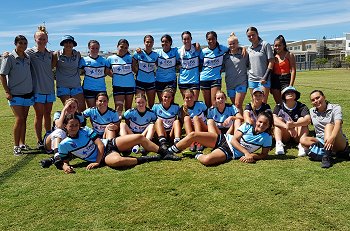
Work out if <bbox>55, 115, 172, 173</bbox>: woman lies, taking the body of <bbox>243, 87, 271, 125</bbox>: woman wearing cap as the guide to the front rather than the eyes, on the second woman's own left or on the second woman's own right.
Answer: on the second woman's own right

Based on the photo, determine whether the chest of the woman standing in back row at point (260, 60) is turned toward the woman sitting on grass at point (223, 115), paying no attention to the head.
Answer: yes

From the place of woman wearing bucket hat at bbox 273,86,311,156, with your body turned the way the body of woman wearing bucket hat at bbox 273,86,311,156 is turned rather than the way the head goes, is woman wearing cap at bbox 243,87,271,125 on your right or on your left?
on your right

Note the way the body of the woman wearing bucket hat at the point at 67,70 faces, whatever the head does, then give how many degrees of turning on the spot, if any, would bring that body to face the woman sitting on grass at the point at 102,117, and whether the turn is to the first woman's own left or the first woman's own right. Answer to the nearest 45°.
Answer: approximately 45° to the first woman's own left

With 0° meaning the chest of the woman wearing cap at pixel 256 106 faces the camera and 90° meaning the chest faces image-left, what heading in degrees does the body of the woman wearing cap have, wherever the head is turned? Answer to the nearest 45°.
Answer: approximately 0°

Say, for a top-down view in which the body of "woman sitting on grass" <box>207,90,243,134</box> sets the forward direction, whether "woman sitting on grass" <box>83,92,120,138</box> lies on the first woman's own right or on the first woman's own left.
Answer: on the first woman's own right

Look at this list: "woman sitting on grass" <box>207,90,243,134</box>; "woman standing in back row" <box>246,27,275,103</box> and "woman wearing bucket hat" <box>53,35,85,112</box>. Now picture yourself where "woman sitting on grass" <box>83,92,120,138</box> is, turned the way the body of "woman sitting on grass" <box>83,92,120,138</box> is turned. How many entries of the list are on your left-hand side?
2
